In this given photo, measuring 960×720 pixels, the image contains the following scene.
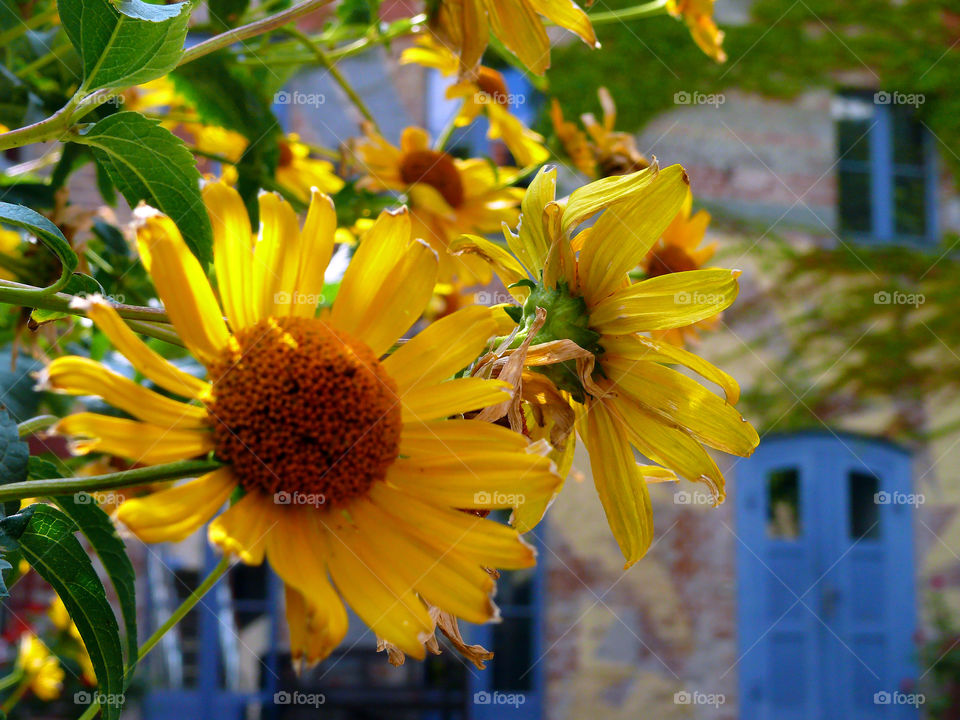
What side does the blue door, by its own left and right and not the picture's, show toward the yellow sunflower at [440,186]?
front

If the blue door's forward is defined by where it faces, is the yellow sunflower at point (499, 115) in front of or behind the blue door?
in front

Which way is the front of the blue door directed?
toward the camera

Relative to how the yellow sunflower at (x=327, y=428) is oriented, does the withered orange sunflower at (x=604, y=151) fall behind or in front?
behind

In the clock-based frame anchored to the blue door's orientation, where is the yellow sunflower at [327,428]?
The yellow sunflower is roughly at 12 o'clock from the blue door.

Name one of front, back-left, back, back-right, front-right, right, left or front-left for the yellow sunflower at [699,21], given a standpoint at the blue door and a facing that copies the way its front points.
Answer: front

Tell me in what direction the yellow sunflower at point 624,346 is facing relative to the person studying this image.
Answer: facing away from the viewer and to the right of the viewer

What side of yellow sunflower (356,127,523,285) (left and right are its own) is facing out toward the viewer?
front

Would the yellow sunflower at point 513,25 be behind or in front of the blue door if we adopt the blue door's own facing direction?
in front

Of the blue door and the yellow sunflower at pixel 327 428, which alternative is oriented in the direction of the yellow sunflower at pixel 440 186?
the blue door
